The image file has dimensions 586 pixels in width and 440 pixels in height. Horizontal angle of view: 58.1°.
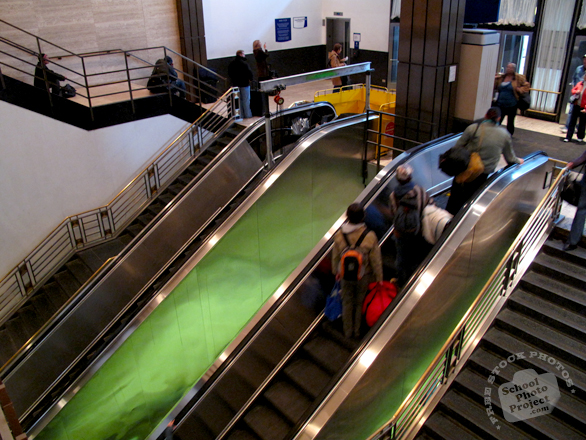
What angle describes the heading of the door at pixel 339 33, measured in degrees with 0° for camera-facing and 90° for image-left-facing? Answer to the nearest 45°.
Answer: approximately 0°

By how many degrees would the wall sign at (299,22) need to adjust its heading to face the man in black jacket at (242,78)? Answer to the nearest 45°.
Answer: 0° — it already faces them

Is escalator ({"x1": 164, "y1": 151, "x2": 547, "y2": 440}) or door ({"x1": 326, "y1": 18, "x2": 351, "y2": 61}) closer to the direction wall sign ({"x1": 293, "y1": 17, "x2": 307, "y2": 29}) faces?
the escalator

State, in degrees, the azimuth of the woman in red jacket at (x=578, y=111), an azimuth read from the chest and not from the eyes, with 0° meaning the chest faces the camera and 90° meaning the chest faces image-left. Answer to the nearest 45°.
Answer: approximately 0°

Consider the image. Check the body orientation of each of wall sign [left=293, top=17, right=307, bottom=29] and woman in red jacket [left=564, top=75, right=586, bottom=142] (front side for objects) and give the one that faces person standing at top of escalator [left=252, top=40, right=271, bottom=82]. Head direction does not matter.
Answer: the wall sign
